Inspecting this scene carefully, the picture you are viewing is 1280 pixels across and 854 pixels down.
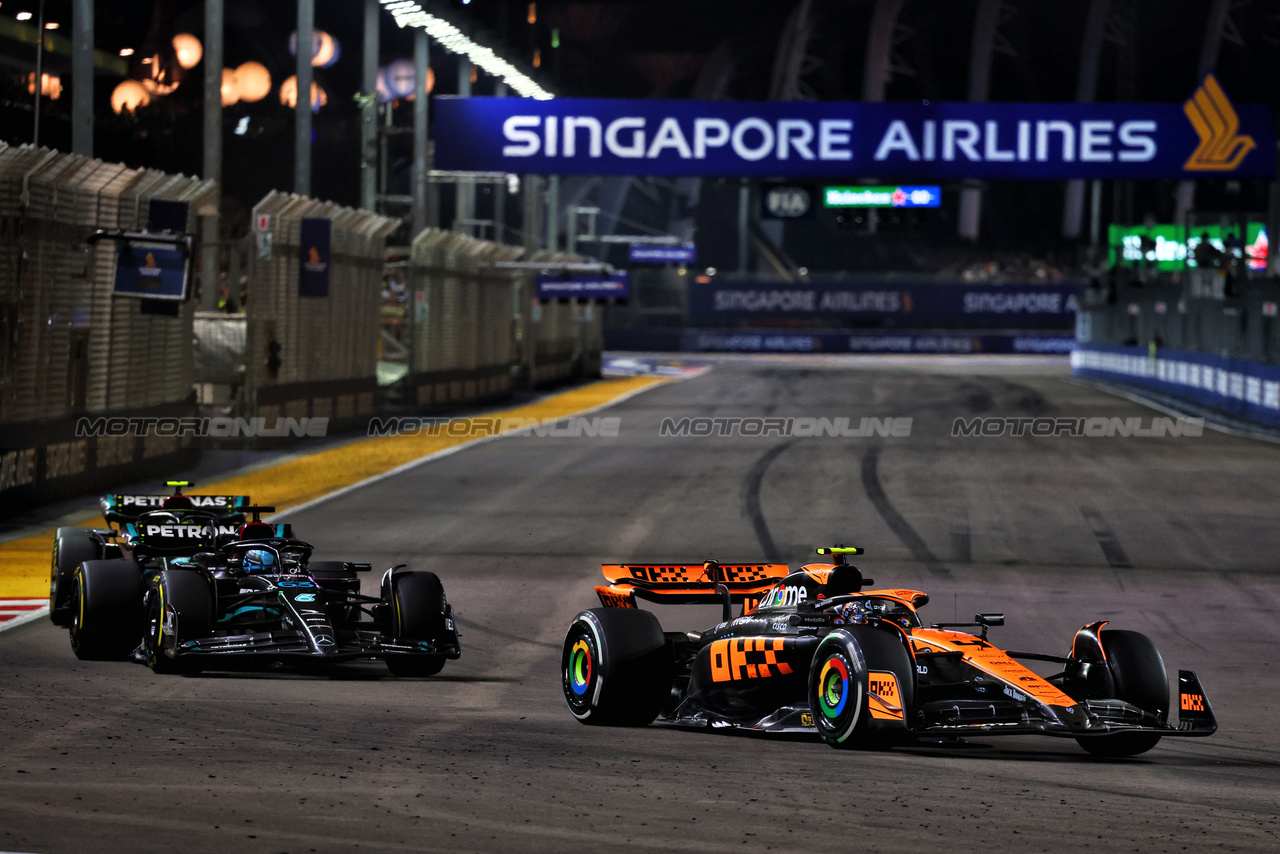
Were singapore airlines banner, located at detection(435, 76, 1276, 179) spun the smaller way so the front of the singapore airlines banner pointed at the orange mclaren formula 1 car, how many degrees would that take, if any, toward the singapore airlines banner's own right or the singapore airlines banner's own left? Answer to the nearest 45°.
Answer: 0° — it already faces it

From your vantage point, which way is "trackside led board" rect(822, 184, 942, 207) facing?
toward the camera

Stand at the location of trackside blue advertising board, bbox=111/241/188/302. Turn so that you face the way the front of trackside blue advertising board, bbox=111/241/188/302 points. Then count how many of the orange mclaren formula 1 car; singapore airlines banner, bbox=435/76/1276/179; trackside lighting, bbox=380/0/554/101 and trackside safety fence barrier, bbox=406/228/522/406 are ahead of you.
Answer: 1

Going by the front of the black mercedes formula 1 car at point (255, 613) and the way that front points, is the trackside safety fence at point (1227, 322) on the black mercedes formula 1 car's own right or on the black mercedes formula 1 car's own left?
on the black mercedes formula 1 car's own left

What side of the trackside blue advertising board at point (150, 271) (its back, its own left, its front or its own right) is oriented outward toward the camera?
front

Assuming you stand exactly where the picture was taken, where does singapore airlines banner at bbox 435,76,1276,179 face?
facing the viewer

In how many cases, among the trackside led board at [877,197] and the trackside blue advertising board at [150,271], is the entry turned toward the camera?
2

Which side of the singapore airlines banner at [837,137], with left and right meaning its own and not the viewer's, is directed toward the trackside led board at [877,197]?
back

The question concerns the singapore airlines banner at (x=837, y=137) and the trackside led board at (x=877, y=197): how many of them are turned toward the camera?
2

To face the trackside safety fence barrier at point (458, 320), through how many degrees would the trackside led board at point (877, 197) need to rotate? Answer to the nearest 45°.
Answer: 0° — it already faces it

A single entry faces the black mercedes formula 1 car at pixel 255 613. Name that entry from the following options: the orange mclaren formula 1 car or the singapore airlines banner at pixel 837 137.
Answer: the singapore airlines banner

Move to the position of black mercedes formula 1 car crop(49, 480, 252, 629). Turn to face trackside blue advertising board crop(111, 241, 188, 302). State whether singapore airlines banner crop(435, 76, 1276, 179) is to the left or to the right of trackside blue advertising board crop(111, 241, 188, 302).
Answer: right

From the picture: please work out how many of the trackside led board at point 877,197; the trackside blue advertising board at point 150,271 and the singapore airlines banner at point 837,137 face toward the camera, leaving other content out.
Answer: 3

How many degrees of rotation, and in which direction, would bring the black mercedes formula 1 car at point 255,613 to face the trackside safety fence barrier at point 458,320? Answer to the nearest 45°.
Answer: approximately 135° to its left

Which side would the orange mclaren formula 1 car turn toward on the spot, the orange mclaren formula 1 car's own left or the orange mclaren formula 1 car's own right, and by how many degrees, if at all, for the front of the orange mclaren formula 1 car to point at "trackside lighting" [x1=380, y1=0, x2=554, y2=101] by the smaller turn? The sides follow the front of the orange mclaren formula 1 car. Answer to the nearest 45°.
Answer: approximately 135° to the orange mclaren formula 1 car's own left

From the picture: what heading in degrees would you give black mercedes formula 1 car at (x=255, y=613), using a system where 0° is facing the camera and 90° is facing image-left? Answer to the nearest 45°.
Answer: approximately 315°

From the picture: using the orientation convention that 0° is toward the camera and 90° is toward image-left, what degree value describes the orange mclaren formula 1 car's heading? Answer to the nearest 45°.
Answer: approximately 315°
